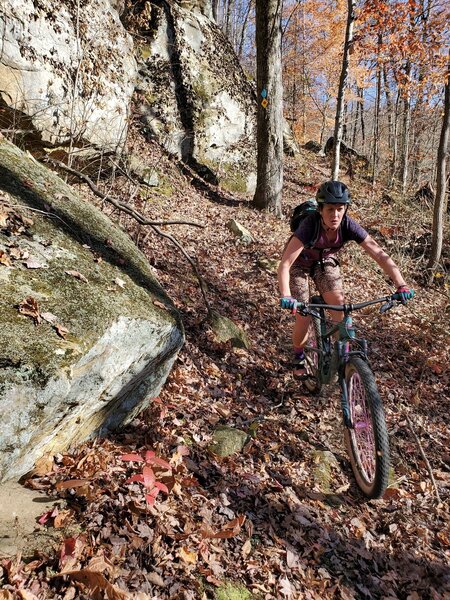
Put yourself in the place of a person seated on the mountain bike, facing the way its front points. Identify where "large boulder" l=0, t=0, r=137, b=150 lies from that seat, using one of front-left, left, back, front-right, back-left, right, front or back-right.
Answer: back-right

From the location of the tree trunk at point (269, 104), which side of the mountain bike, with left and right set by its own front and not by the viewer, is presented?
back

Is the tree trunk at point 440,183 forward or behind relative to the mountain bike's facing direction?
behind

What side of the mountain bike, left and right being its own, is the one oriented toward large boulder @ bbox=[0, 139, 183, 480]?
right

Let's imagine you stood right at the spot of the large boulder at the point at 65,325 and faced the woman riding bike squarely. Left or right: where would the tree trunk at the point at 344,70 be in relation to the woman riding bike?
left

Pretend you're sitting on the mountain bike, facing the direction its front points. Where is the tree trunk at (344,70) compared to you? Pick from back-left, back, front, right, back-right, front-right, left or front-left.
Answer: back

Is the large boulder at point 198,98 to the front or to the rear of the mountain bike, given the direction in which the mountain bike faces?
to the rear

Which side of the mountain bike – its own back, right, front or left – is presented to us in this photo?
front
